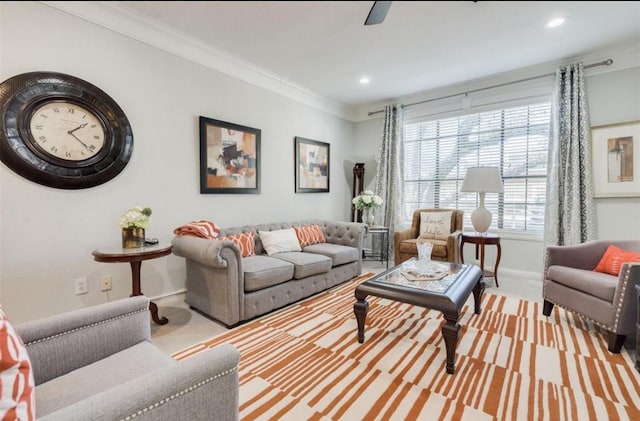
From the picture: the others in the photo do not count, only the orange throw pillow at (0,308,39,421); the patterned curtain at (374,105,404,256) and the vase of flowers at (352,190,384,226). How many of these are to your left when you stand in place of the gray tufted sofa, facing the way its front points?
2

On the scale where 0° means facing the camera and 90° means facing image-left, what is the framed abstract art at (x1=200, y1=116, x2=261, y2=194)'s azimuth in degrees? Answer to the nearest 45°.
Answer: approximately 315°

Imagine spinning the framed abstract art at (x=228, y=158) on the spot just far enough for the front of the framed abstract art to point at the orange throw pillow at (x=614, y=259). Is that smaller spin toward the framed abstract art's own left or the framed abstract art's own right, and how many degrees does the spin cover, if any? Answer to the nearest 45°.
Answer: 0° — it already faces it

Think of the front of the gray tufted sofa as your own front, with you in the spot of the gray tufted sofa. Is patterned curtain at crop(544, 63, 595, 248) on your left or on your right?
on your left

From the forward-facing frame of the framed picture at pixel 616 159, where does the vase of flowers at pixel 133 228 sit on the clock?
The vase of flowers is roughly at 1 o'clock from the framed picture.

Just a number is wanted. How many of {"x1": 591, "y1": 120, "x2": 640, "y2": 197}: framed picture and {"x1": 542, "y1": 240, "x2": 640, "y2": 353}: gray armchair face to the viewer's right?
0

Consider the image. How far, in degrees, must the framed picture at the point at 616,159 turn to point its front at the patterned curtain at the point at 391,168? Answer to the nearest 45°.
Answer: approximately 90° to its right

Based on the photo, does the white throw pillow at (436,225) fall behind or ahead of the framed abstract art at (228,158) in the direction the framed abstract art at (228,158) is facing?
ahead

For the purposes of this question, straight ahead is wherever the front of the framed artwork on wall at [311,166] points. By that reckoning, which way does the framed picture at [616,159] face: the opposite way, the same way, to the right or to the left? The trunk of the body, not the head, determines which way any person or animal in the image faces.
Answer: to the right

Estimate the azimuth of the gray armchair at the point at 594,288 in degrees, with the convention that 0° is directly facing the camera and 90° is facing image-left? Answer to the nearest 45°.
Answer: approximately 45°

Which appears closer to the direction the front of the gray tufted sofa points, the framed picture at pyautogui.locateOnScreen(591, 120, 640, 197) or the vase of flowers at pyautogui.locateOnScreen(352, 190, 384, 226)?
the framed picture

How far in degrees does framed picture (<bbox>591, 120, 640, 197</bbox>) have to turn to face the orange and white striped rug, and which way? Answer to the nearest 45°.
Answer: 0° — it already faces it

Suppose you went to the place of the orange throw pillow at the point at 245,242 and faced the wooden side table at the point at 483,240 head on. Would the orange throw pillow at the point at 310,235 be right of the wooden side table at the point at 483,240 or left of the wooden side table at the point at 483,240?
left

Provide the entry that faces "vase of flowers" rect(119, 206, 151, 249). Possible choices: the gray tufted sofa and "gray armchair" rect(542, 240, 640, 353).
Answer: the gray armchair

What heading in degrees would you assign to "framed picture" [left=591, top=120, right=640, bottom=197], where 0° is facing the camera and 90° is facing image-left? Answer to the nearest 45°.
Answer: approximately 0°

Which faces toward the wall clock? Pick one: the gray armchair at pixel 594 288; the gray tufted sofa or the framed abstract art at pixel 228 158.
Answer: the gray armchair

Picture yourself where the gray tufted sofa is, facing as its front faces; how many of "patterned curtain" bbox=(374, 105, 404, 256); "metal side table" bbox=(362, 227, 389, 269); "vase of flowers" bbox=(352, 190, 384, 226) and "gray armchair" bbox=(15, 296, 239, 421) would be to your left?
3

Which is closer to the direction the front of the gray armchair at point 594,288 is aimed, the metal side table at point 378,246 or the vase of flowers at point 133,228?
the vase of flowers

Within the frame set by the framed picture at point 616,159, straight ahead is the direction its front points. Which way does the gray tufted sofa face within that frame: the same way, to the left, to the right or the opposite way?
to the left

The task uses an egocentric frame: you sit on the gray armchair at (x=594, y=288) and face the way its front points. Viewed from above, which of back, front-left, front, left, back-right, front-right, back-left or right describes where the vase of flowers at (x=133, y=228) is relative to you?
front

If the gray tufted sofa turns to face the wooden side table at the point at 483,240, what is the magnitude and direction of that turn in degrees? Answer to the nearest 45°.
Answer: approximately 45° to its left
